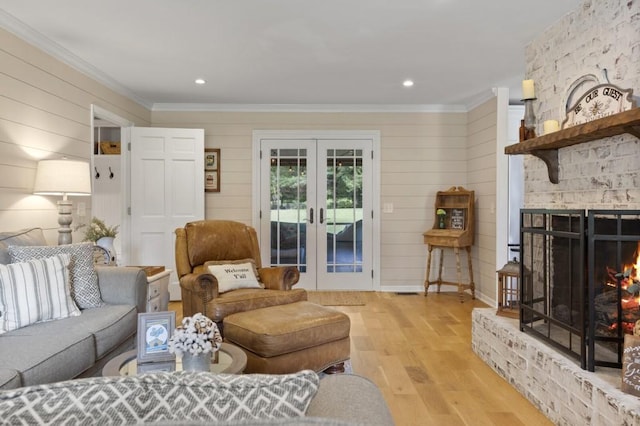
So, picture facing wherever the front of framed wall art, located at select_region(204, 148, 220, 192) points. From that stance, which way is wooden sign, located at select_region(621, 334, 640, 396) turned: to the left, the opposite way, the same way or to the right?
to the right

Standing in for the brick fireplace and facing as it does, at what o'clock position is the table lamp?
The table lamp is roughly at 1 o'clock from the brick fireplace.

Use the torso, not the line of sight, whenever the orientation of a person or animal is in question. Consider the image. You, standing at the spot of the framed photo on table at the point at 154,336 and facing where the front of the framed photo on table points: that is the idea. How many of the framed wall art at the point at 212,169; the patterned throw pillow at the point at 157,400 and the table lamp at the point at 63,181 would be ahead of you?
1

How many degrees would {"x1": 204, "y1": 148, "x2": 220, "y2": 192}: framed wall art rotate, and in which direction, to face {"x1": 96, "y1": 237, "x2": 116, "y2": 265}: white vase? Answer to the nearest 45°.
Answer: approximately 45° to its right

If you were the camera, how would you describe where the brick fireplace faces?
facing the viewer and to the left of the viewer

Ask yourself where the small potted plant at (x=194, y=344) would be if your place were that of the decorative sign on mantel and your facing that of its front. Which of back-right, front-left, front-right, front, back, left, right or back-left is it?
front

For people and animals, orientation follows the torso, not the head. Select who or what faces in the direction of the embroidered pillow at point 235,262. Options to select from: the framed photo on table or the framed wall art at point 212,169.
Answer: the framed wall art

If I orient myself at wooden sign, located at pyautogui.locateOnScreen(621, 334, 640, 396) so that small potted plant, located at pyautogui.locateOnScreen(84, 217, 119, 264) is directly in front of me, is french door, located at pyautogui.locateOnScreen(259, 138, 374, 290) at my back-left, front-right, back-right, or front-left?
front-right

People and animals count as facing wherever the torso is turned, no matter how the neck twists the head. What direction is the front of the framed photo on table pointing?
toward the camera

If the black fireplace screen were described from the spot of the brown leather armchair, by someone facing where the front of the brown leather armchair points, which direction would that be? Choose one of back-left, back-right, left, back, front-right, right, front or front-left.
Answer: front

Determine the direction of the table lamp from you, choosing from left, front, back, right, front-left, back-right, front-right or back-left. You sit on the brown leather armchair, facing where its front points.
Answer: back-right

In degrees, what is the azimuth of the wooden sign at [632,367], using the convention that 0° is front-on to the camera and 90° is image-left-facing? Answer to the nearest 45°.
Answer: approximately 45°

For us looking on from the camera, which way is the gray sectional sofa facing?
facing the viewer and to the right of the viewer

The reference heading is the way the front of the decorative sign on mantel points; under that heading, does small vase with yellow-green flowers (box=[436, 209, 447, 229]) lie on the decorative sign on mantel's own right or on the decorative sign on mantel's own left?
on the decorative sign on mantel's own right

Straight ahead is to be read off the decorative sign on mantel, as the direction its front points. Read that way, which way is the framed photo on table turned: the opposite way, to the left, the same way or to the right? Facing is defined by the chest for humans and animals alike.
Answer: to the left

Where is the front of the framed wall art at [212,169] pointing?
toward the camera

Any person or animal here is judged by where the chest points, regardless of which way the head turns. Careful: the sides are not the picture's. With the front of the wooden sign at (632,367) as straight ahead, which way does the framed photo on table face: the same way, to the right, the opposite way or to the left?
to the left

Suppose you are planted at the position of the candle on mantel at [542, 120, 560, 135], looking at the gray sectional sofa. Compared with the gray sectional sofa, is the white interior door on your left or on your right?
right

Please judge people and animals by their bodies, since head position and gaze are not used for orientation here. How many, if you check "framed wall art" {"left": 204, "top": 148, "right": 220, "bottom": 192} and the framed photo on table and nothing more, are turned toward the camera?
2
